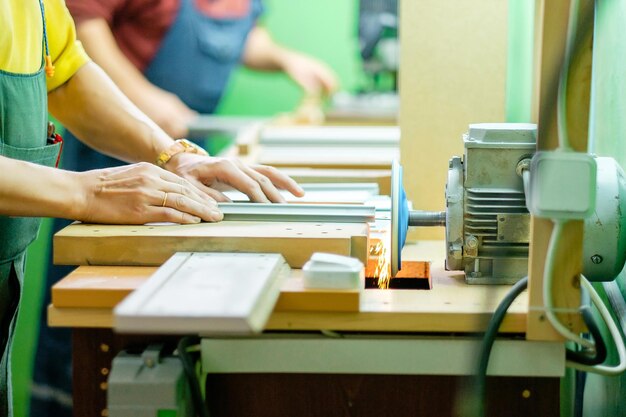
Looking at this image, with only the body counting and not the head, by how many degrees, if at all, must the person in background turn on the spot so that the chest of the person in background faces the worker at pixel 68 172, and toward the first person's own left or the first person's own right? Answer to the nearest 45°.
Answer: approximately 45° to the first person's own right

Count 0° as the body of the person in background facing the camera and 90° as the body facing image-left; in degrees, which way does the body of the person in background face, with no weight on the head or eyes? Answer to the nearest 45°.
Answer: approximately 315°

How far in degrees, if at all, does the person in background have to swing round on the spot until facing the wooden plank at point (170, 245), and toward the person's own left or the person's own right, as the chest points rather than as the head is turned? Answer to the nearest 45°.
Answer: approximately 45° to the person's own right
